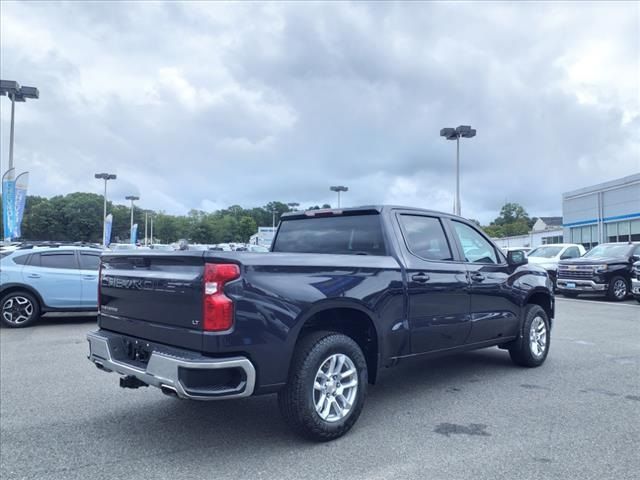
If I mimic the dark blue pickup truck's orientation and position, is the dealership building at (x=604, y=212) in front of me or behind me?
in front

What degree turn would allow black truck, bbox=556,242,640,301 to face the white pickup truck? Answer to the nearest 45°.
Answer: approximately 90° to its right

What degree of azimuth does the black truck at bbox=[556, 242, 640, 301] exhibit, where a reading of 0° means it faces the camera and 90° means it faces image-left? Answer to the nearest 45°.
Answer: approximately 45°

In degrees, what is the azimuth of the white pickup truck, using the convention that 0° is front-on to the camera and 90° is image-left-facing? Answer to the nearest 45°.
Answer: approximately 45°

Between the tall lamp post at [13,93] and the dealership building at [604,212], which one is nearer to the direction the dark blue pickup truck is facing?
the dealership building

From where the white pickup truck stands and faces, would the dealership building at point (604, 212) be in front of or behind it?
behind

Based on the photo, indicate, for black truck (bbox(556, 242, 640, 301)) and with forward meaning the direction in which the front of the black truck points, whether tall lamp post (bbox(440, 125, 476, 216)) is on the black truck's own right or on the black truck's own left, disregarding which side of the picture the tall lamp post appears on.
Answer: on the black truck's own right

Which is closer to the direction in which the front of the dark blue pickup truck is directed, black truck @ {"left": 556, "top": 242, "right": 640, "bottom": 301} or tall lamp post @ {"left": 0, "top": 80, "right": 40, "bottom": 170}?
the black truck

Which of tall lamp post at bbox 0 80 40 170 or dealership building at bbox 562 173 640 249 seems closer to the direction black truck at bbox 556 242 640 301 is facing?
the tall lamp post

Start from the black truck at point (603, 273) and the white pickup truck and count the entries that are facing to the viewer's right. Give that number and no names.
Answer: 0

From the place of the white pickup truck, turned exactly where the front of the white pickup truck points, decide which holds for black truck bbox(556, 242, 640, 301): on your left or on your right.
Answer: on your left

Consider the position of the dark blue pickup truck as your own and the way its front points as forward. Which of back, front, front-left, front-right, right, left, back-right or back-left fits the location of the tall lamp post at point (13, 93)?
left

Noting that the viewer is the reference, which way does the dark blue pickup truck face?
facing away from the viewer and to the right of the viewer
